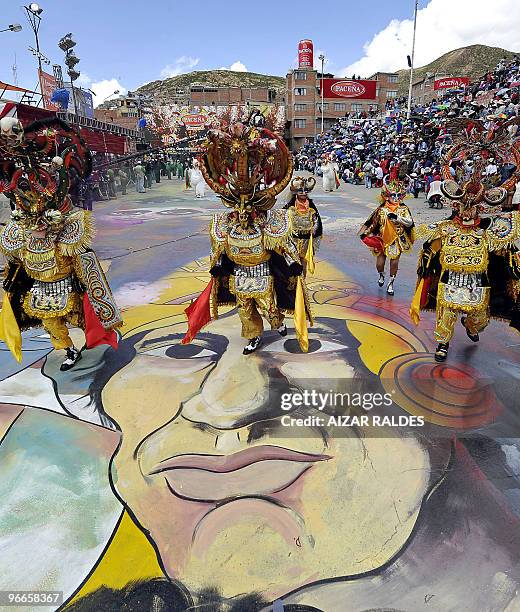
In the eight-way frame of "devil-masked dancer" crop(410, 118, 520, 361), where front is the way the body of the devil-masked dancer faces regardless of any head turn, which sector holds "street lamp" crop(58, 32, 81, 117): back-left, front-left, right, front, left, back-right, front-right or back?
back-right

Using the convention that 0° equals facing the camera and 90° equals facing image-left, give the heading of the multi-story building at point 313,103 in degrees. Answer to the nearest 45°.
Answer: approximately 0°

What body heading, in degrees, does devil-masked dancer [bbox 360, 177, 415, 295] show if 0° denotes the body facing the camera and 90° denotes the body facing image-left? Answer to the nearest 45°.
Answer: approximately 0°

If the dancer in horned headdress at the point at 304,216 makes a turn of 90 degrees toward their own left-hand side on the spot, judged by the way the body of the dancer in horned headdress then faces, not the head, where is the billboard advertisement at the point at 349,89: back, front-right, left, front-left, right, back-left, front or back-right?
left

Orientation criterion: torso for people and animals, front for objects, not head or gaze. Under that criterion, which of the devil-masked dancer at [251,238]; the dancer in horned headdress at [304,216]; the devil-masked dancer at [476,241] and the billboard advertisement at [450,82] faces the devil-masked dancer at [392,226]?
the billboard advertisement

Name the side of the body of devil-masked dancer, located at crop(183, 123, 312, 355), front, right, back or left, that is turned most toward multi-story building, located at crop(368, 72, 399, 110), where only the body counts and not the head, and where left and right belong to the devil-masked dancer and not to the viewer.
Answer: back

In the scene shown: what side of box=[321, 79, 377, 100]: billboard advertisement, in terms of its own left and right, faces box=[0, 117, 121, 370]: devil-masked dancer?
front
